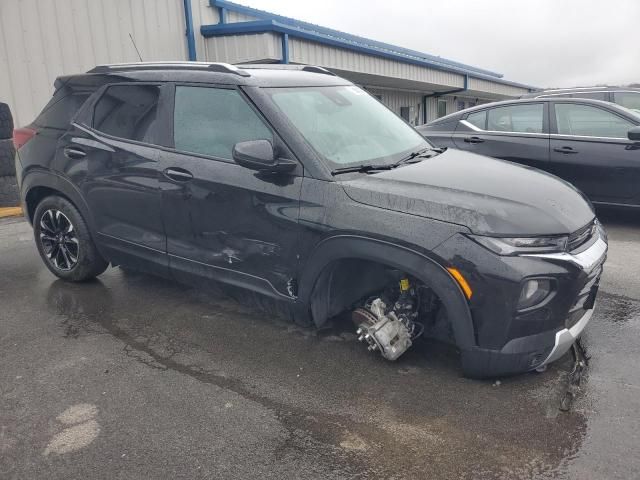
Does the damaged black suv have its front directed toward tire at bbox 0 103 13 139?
no

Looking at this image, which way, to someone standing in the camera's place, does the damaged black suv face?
facing the viewer and to the right of the viewer

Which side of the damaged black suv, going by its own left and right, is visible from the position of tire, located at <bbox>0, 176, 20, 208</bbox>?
back

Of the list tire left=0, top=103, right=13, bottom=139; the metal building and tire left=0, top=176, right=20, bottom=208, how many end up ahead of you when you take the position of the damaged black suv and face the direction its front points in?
0

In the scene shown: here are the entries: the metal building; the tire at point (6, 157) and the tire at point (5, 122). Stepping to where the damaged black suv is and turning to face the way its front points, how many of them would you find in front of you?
0

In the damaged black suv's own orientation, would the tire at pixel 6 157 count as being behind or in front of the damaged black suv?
behind

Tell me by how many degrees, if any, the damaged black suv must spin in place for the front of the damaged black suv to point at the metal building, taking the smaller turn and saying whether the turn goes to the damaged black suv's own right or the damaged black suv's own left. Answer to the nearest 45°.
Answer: approximately 135° to the damaged black suv's own left

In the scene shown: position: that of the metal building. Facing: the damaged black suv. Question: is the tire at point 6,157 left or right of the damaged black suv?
right
